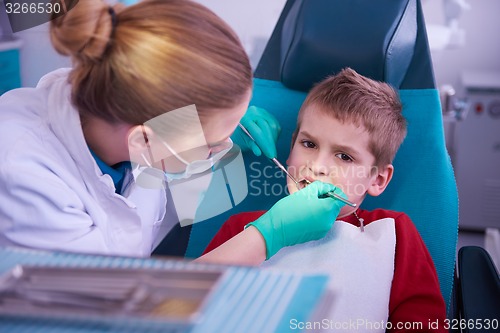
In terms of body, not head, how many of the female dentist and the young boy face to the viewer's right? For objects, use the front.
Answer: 1

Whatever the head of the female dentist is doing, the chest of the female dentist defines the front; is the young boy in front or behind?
in front

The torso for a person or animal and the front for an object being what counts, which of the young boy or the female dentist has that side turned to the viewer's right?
the female dentist

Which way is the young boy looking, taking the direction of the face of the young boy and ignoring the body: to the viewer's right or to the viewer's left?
to the viewer's left

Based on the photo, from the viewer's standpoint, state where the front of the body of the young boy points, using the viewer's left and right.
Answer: facing the viewer and to the left of the viewer

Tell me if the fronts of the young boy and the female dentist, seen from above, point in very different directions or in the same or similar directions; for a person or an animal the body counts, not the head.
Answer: very different directions

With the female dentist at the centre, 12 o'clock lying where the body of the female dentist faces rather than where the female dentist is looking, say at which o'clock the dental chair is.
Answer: The dental chair is roughly at 11 o'clock from the female dentist.

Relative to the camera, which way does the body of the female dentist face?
to the viewer's right

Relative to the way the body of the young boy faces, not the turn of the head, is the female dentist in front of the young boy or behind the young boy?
in front
